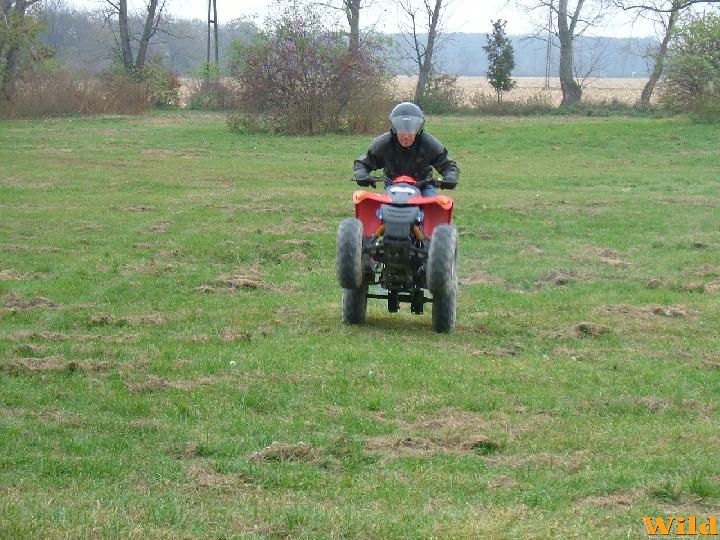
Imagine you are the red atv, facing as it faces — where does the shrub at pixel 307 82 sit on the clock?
The shrub is roughly at 6 o'clock from the red atv.

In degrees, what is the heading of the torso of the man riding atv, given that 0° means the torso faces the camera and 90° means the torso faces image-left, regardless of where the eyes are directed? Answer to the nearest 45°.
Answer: approximately 0°

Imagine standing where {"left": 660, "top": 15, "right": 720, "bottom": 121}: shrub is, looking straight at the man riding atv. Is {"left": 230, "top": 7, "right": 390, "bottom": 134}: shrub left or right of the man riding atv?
right

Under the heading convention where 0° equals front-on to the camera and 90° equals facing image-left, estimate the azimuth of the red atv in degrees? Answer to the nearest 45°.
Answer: approximately 0°

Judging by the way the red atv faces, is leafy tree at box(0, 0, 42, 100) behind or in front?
behind

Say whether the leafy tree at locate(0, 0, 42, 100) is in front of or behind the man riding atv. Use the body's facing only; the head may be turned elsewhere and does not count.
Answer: behind

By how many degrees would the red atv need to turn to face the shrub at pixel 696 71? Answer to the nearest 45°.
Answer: approximately 180°

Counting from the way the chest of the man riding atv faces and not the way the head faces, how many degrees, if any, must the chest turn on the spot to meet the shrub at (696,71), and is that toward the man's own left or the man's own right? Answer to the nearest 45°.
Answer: approximately 180°

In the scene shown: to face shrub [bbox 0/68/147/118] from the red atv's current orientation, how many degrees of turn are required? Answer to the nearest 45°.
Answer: approximately 180°
